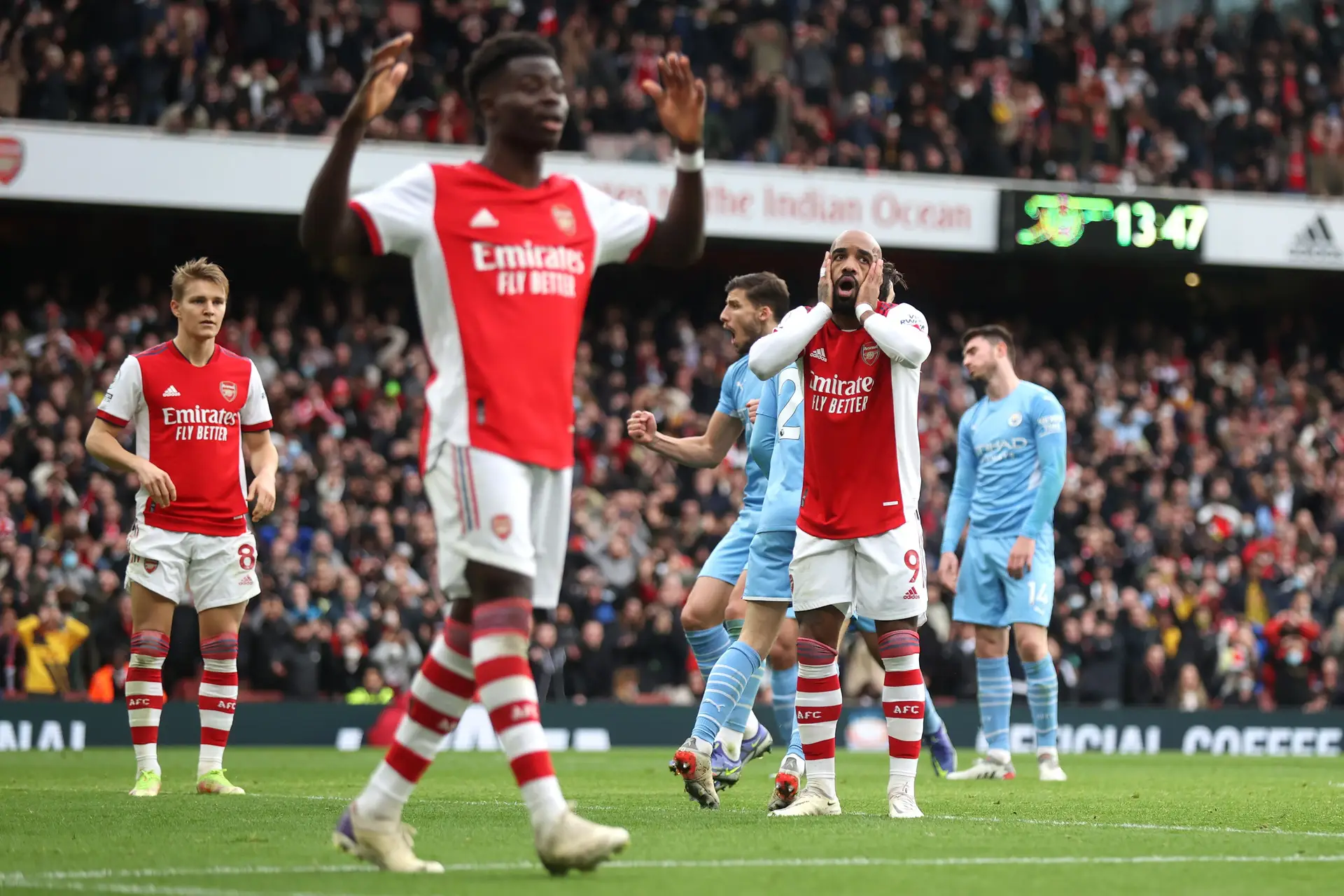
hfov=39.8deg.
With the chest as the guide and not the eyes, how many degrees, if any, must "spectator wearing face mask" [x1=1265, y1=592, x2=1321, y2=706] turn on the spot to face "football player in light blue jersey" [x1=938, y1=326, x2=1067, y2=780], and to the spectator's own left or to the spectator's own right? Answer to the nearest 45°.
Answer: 0° — they already face them

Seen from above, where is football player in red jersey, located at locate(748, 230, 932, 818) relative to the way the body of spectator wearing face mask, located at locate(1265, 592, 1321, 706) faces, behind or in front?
in front

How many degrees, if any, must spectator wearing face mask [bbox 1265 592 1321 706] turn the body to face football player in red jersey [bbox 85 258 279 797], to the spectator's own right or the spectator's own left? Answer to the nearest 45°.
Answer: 0° — they already face them

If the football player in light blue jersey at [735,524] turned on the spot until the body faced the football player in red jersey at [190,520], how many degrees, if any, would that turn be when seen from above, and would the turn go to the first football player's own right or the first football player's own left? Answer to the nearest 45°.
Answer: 0° — they already face them

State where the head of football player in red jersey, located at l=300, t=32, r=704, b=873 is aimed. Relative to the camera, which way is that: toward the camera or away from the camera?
toward the camera

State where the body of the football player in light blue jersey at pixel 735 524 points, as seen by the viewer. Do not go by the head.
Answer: to the viewer's left

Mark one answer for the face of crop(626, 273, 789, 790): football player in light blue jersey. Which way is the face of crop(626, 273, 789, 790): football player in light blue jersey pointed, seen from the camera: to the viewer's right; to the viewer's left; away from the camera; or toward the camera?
to the viewer's left

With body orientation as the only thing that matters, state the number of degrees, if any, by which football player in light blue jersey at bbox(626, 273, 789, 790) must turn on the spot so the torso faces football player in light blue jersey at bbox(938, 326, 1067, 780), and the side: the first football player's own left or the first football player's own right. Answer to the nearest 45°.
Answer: approximately 135° to the first football player's own right

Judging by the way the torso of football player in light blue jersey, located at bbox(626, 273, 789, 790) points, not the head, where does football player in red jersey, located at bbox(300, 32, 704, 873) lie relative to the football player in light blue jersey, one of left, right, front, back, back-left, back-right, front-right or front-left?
left

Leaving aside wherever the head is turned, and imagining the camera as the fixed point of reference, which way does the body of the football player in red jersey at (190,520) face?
toward the camera

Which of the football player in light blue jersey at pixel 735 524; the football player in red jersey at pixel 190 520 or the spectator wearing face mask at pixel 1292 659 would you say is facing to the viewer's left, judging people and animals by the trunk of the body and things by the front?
the football player in light blue jersey

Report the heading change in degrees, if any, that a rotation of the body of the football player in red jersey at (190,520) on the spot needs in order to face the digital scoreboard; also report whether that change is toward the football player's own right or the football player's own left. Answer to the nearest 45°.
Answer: approximately 135° to the football player's own left

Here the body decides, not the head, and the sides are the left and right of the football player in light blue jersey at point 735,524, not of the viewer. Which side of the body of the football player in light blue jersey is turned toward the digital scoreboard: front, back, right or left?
right

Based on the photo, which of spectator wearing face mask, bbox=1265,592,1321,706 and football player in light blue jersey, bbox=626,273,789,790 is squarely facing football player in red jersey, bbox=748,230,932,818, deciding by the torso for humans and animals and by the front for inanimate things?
the spectator wearing face mask

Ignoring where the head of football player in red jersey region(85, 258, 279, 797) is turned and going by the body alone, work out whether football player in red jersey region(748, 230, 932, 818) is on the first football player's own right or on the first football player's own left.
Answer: on the first football player's own left

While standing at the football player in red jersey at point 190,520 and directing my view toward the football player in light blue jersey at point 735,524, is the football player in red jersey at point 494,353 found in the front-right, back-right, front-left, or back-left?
front-right

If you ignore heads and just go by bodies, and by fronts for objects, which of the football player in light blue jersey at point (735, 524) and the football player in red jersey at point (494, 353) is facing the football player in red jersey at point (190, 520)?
the football player in light blue jersey

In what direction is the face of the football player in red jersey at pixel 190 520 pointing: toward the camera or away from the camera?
toward the camera
